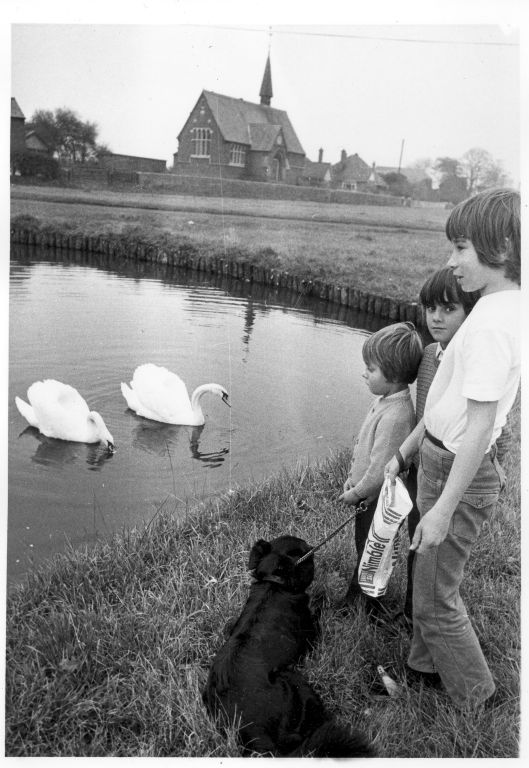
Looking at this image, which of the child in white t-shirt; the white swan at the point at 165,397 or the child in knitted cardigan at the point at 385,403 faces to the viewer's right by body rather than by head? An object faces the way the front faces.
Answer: the white swan

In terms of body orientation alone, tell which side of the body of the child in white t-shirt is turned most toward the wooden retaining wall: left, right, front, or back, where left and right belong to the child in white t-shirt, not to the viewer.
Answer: right

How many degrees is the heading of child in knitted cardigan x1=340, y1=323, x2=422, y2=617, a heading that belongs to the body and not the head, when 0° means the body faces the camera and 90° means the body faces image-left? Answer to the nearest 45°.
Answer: approximately 90°

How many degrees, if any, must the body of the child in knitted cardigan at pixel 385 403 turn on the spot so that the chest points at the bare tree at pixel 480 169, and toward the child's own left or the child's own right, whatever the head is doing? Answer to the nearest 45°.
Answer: approximately 90° to the child's own right

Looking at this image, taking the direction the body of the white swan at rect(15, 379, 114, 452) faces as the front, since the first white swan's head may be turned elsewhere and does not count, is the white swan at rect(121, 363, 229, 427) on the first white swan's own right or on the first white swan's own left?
on the first white swan's own left

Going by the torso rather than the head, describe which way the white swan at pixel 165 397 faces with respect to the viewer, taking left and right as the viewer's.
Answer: facing to the right of the viewer

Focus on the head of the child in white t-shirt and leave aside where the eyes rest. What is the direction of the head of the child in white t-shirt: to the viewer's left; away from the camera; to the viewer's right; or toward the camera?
to the viewer's left

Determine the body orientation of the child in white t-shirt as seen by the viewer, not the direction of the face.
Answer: to the viewer's left

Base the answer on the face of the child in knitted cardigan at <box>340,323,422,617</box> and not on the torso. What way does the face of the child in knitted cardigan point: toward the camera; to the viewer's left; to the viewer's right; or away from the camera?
to the viewer's left

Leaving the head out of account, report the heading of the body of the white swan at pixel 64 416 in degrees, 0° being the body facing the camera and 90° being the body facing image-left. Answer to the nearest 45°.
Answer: approximately 315°

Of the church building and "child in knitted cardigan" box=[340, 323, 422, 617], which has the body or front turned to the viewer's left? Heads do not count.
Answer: the child in knitted cardigan
